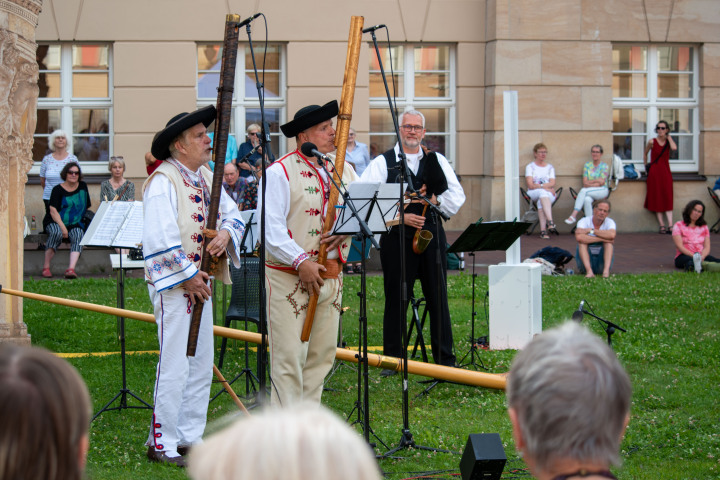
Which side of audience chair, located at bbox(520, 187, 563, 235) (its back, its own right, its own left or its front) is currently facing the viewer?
front

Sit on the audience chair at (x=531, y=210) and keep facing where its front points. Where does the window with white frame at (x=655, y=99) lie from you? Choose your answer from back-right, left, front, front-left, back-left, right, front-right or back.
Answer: back-left

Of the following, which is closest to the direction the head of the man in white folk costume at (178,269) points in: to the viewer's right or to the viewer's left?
to the viewer's right

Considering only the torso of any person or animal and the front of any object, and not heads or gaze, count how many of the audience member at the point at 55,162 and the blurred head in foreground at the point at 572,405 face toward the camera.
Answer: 1

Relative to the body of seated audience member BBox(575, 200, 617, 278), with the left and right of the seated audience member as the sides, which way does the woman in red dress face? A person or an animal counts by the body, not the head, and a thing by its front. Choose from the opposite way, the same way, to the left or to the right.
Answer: the same way

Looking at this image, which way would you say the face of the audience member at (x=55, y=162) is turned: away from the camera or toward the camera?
toward the camera

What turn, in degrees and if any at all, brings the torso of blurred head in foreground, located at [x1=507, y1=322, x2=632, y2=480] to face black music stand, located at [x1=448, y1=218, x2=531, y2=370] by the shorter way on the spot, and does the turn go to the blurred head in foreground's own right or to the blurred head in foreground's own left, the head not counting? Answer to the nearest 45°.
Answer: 0° — they already face it

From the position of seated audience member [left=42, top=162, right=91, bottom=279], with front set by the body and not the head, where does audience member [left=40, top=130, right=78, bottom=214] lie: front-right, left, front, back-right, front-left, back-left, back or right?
back

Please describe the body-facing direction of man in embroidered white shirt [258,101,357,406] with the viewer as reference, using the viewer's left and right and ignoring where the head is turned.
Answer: facing the viewer and to the right of the viewer

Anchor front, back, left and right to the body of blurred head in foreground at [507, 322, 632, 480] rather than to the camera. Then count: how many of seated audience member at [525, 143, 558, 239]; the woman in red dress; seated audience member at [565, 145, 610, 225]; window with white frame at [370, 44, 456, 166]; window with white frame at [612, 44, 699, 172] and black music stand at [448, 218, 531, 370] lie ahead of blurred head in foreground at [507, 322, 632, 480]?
6

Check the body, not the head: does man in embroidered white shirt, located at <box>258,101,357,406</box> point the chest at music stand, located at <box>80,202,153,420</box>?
no

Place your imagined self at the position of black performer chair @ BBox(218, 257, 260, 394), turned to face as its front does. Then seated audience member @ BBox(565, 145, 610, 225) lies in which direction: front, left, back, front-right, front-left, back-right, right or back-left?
back-left

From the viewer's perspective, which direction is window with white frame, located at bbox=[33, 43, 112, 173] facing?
toward the camera

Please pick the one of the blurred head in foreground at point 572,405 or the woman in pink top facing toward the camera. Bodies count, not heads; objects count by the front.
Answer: the woman in pink top

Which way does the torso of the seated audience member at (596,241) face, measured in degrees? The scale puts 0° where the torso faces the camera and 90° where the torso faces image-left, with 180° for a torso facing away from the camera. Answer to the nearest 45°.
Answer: approximately 0°

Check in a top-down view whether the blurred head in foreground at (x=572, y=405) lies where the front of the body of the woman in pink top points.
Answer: yes

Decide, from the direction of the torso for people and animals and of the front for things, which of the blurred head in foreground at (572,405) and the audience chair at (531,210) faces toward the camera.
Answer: the audience chair

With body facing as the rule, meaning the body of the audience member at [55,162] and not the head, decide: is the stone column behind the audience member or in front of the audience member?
in front

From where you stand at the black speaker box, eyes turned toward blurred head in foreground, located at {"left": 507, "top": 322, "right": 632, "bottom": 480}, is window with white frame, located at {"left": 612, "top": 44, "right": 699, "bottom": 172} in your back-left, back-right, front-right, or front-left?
back-left

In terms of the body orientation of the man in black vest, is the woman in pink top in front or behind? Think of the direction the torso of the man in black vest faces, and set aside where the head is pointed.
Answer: behind

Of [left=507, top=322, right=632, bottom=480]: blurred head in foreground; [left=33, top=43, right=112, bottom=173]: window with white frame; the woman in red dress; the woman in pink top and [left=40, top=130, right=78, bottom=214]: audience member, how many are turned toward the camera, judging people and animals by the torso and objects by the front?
4
